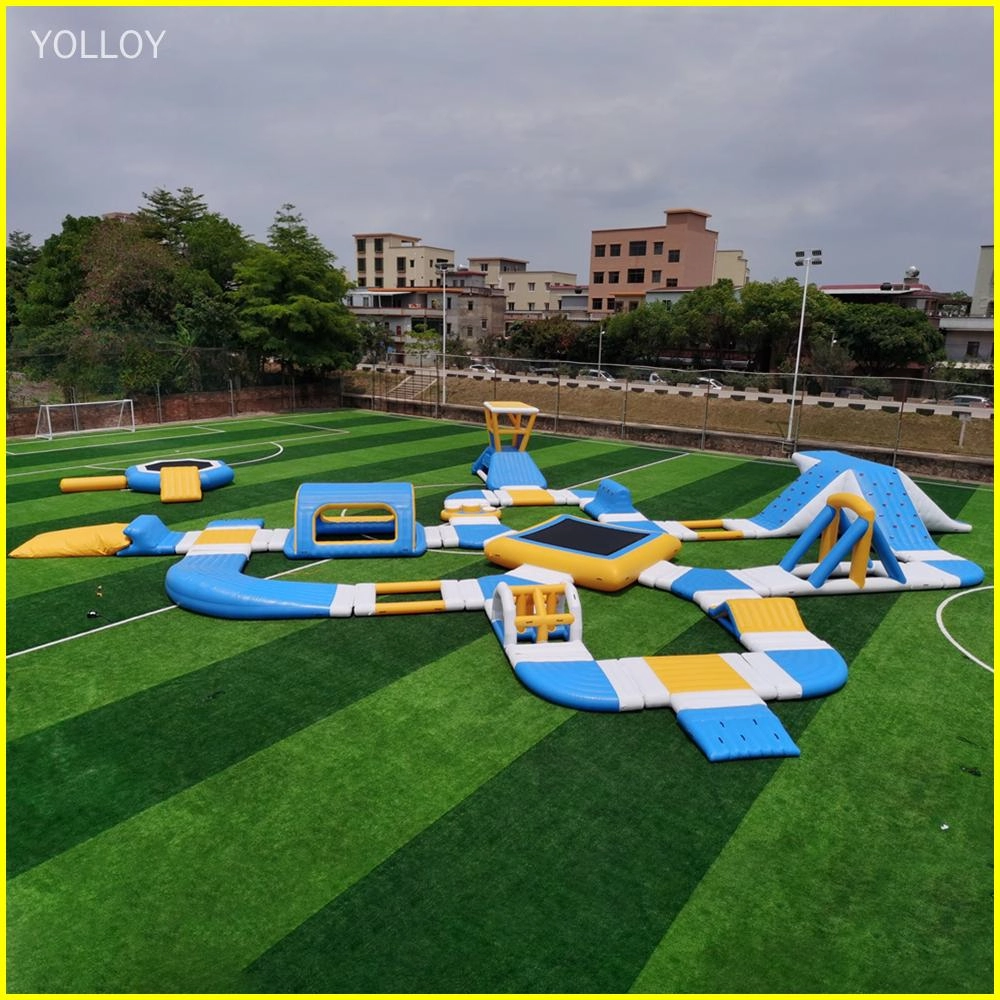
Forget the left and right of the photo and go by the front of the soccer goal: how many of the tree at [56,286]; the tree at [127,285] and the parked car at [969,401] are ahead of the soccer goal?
1

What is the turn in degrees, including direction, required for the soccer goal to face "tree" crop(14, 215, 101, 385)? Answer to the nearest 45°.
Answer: approximately 135° to its left

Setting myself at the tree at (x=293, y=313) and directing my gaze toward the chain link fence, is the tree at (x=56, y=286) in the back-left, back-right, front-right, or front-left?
back-right

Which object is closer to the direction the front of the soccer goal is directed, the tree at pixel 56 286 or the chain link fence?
the chain link fence

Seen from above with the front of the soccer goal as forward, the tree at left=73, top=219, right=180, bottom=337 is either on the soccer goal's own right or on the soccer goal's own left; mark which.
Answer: on the soccer goal's own left

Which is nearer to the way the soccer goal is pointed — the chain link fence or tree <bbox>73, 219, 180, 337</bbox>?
the chain link fence

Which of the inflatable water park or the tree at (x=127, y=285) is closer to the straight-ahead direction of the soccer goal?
the inflatable water park

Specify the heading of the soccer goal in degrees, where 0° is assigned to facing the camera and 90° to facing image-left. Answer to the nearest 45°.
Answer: approximately 315°

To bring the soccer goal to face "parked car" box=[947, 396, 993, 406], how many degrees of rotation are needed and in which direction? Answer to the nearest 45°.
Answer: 0° — it already faces it

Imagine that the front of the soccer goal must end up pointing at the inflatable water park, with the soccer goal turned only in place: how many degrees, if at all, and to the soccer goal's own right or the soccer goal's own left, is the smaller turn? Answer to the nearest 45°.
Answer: approximately 45° to the soccer goal's own right

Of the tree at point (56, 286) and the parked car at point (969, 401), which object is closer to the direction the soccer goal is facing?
the parked car
